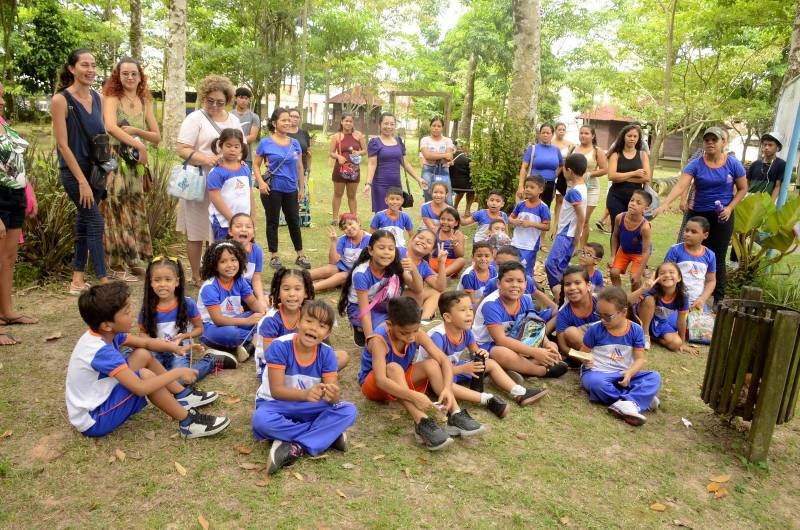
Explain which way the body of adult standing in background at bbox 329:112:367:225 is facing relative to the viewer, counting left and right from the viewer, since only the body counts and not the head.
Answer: facing the viewer

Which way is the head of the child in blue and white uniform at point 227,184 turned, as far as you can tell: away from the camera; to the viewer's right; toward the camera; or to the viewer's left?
toward the camera

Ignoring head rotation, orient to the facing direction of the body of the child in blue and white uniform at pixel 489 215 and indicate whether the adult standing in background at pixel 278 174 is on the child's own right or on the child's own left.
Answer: on the child's own right

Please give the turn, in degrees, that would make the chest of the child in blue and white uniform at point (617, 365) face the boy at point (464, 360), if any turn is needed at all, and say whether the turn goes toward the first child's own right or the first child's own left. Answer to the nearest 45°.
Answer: approximately 45° to the first child's own right

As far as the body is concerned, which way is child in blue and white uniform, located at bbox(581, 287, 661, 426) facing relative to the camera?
toward the camera

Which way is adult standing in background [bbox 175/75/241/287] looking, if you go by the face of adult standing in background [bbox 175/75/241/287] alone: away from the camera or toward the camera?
toward the camera

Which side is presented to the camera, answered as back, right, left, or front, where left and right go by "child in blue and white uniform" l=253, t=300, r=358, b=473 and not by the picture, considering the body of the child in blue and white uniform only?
front

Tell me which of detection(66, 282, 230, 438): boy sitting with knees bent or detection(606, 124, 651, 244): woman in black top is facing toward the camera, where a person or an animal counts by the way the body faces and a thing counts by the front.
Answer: the woman in black top

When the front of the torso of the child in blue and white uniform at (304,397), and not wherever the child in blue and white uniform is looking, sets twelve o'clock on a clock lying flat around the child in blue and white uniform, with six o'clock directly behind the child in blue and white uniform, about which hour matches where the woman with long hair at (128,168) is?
The woman with long hair is roughly at 5 o'clock from the child in blue and white uniform.

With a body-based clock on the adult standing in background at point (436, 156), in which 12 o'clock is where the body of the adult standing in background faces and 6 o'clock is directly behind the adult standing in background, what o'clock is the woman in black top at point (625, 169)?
The woman in black top is roughly at 10 o'clock from the adult standing in background.

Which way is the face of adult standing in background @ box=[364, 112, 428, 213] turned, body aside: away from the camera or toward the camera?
toward the camera

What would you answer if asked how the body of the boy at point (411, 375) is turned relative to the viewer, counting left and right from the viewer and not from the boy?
facing the viewer and to the right of the viewer

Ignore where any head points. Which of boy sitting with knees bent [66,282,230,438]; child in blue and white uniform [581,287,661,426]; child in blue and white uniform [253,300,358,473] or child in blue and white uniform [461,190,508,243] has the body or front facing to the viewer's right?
the boy sitting with knees bent

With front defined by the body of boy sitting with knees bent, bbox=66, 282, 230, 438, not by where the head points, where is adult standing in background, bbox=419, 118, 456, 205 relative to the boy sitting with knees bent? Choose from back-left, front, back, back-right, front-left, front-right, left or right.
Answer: front-left

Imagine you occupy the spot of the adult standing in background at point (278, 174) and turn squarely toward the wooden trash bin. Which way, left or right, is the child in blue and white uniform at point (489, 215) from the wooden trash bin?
left

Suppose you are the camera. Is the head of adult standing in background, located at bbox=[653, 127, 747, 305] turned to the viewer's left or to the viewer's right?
to the viewer's left

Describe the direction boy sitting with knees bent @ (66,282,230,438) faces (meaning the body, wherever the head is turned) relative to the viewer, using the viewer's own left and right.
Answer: facing to the right of the viewer

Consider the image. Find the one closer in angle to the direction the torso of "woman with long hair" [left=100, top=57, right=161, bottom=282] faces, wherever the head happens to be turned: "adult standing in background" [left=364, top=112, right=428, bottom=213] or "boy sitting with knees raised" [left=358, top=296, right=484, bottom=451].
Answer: the boy sitting with knees raised
